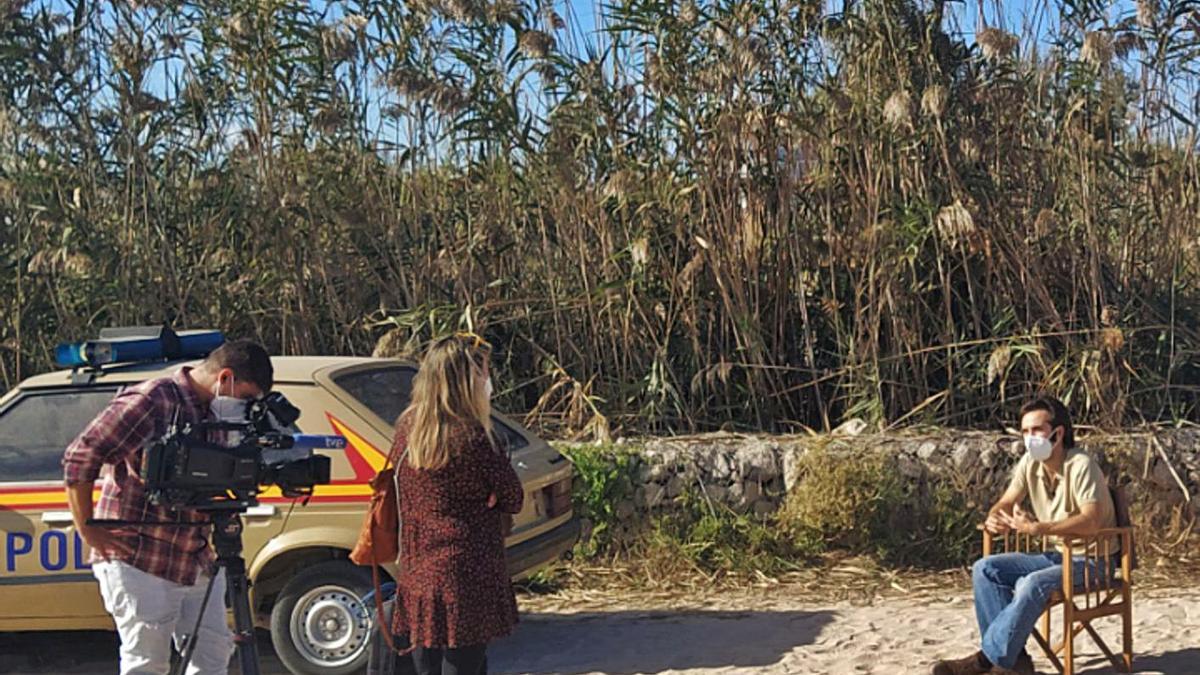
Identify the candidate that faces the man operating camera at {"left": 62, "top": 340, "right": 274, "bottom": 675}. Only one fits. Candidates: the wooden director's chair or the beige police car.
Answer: the wooden director's chair

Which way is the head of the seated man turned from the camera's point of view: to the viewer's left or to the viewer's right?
to the viewer's left

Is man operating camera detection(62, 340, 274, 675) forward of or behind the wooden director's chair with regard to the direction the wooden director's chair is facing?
forward

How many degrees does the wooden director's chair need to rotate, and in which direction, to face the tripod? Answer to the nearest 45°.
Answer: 0° — it already faces it

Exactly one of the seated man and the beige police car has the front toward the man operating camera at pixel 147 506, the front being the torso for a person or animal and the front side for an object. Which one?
the seated man

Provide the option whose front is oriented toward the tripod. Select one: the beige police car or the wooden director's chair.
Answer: the wooden director's chair

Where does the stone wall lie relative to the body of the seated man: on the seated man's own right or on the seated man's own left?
on the seated man's own right

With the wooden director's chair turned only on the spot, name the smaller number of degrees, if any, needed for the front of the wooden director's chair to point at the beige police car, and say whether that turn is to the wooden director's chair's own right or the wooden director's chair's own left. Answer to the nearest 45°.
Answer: approximately 45° to the wooden director's chair's own right

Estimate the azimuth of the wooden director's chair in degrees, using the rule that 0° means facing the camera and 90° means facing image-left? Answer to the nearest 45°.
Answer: approximately 45°

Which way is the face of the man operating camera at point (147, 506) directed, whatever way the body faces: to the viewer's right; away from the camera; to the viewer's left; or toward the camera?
to the viewer's right

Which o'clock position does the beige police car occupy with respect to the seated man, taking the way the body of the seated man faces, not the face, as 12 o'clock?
The beige police car is roughly at 1 o'clock from the seated man.

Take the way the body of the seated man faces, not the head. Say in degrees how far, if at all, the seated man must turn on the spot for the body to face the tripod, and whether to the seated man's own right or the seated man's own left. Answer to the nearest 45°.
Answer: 0° — they already face it
